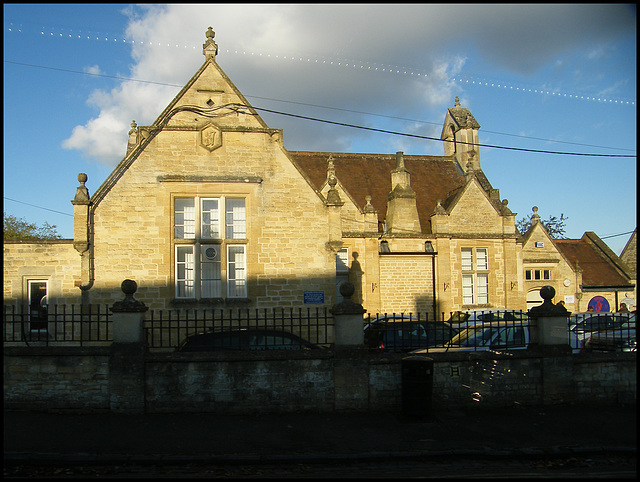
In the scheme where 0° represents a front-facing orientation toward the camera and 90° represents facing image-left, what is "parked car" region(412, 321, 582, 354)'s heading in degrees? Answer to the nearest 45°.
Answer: approximately 90°

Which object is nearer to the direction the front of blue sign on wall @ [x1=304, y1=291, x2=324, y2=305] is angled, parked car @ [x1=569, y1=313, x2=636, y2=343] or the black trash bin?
the black trash bin

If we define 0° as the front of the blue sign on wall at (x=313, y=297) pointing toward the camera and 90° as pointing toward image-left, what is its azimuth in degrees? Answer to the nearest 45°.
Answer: approximately 0°

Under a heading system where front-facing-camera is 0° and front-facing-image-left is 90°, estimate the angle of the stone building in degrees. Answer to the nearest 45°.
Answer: approximately 0°
